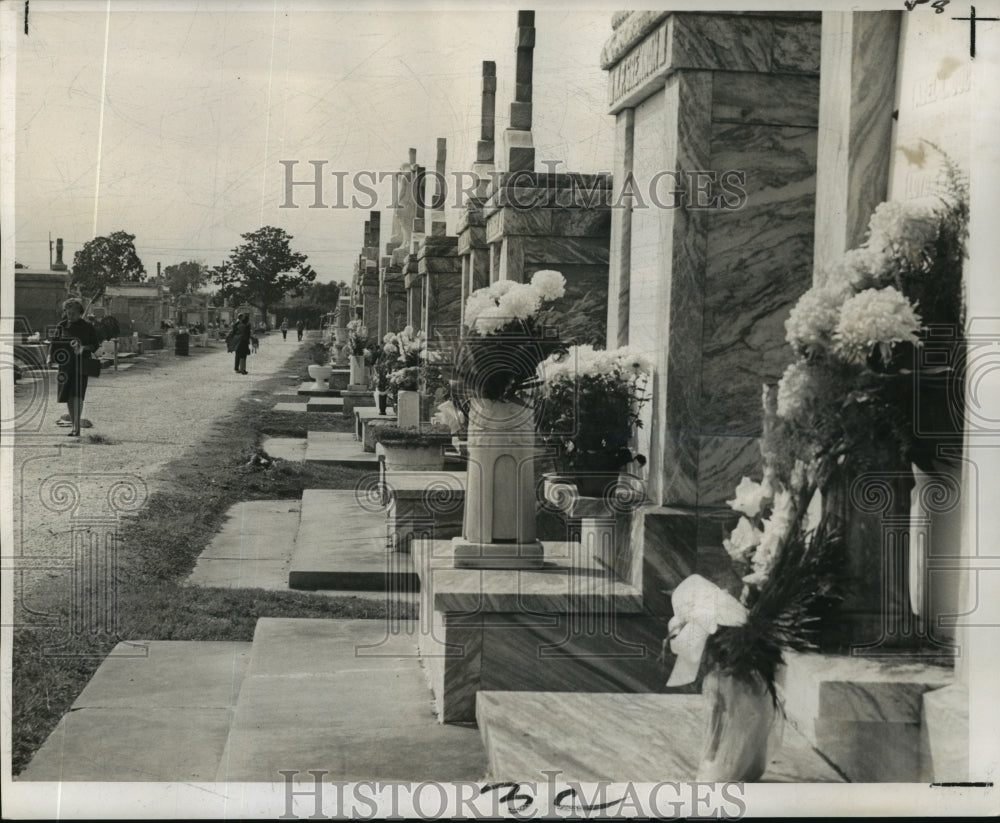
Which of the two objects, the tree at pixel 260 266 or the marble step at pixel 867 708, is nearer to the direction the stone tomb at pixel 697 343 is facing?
the tree

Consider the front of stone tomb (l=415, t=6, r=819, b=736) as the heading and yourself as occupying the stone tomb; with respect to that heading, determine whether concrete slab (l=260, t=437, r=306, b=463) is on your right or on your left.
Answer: on your right

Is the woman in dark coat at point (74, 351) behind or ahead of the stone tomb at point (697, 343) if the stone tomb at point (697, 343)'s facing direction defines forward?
ahead

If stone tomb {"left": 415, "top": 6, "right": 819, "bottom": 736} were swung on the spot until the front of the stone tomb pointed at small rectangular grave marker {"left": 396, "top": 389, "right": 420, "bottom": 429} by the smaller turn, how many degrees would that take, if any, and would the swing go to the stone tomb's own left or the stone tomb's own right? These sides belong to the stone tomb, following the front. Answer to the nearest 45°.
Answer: approximately 90° to the stone tomb's own right

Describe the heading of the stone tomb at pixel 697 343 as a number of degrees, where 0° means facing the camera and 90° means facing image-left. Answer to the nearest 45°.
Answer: approximately 90°

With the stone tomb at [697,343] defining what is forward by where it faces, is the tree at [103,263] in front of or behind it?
in front

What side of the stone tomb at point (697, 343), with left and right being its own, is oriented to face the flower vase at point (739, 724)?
left

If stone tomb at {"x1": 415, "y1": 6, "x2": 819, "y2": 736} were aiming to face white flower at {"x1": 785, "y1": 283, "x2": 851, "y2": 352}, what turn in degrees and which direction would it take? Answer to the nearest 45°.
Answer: approximately 90° to its left

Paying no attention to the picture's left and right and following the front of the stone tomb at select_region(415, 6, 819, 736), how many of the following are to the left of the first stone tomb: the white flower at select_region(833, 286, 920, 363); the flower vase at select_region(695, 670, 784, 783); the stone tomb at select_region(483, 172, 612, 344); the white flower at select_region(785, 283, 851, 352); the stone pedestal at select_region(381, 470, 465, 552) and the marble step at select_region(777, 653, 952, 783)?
4

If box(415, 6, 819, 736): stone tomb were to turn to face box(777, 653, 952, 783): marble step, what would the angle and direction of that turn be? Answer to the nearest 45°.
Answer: approximately 90° to its left

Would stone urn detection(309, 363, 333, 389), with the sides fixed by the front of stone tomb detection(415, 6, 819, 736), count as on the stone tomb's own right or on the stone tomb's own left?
on the stone tomb's own right

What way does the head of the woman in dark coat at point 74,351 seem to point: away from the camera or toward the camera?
toward the camera

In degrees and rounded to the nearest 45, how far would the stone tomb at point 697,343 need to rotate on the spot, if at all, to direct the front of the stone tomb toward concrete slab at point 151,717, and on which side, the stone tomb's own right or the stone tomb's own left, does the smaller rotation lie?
0° — it already faces it

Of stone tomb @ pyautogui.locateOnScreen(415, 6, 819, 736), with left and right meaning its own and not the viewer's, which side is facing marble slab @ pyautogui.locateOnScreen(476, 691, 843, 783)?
left

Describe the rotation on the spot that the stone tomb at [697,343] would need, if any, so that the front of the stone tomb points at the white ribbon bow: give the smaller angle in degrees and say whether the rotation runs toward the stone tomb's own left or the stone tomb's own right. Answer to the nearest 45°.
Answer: approximately 90° to the stone tomb's own left

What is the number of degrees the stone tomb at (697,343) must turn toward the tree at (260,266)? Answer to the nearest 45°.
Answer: approximately 45° to its right
